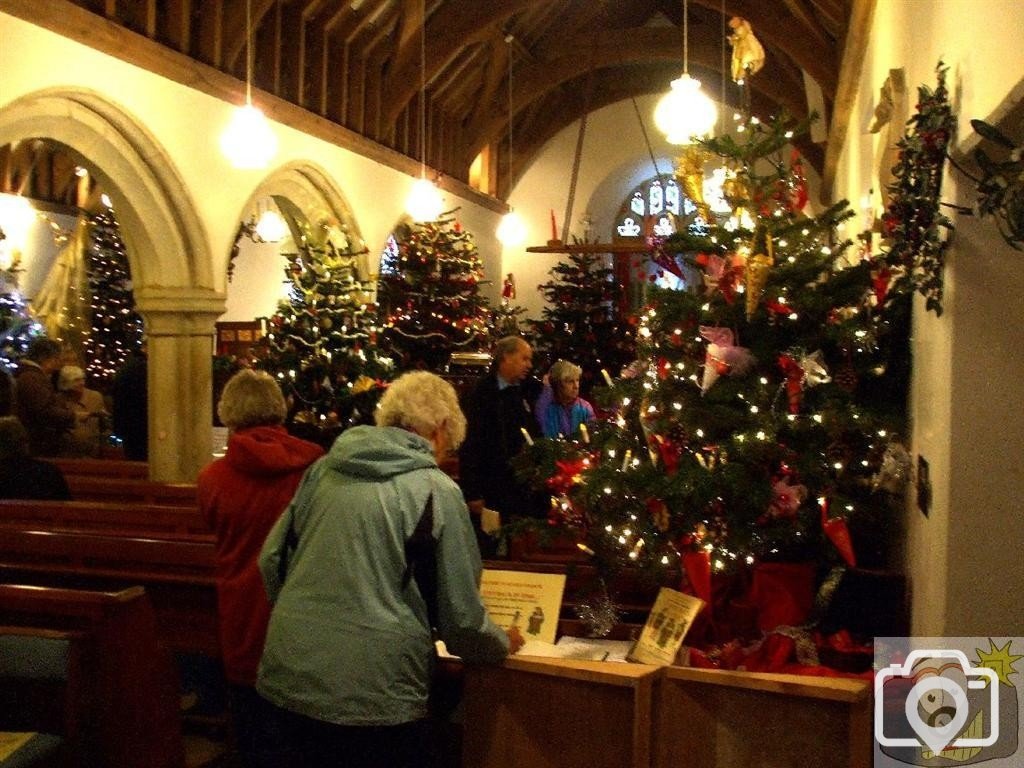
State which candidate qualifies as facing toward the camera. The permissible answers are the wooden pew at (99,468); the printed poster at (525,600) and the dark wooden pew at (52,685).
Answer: the printed poster

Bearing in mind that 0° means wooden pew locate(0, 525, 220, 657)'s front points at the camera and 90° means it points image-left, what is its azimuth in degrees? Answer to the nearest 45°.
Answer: approximately 180°

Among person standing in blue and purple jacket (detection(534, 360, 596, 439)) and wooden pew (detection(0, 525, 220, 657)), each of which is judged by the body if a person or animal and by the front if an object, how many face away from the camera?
1

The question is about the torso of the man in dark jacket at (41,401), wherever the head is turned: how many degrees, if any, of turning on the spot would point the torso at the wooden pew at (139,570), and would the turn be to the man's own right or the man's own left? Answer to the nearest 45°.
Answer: approximately 90° to the man's own right

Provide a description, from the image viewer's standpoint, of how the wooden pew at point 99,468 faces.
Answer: facing away from the viewer

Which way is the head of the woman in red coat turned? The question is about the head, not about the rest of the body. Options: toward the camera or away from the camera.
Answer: away from the camera

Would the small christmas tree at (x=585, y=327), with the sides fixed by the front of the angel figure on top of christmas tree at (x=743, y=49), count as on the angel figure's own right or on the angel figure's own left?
on the angel figure's own right

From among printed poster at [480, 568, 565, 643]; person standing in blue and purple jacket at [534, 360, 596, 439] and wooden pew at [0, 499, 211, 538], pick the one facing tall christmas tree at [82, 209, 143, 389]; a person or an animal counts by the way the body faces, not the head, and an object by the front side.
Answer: the wooden pew

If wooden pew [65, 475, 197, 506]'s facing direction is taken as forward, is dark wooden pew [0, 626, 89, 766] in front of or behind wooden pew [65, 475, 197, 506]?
behind

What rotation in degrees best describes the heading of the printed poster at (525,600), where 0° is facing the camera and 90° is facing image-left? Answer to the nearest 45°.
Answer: approximately 0°

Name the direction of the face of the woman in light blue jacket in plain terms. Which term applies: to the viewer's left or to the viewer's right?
to the viewer's right
